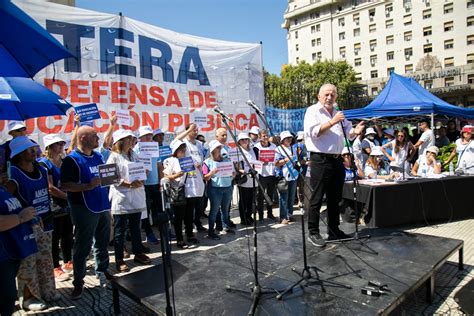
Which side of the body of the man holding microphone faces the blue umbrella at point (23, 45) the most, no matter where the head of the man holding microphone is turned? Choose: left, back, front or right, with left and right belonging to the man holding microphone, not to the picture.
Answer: right

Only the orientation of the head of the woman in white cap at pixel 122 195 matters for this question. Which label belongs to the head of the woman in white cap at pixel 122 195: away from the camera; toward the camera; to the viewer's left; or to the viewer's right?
to the viewer's right

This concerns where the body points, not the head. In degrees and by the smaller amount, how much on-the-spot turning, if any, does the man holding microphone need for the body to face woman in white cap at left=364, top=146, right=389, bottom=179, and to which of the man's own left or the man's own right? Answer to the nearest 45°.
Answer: approximately 135° to the man's own left

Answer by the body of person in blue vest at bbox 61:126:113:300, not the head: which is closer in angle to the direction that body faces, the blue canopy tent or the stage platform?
the stage platform

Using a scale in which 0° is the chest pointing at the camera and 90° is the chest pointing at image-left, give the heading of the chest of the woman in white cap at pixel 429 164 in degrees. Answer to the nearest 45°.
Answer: approximately 0°

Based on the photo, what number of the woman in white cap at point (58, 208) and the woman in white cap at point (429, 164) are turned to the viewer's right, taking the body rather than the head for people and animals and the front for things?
1

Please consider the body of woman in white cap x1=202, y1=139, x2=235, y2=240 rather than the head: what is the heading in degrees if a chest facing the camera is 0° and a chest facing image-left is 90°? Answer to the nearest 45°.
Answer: approximately 315°

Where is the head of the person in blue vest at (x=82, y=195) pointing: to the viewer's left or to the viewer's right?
to the viewer's right

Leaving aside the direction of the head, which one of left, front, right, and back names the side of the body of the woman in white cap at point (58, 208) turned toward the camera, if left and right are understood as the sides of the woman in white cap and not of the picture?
right

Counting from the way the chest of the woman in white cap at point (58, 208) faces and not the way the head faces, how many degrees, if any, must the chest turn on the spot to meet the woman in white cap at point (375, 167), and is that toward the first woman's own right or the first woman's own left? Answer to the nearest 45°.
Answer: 0° — they already face them
